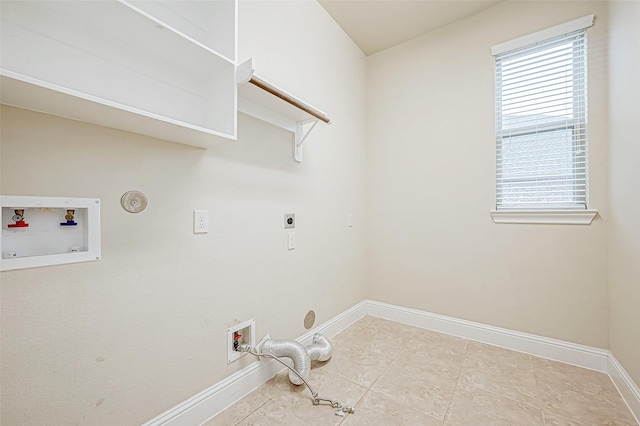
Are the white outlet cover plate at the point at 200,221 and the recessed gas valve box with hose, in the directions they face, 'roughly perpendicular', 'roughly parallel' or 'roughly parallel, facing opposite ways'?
roughly parallel

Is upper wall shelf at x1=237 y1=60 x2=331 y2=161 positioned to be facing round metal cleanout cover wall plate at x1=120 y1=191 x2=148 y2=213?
no

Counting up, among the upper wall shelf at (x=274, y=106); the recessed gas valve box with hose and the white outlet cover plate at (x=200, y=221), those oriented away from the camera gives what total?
0

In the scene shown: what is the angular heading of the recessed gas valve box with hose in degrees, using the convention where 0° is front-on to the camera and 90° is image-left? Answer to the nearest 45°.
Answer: approximately 315°

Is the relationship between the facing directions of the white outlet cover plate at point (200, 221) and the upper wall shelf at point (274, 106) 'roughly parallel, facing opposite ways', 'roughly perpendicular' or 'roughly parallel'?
roughly parallel

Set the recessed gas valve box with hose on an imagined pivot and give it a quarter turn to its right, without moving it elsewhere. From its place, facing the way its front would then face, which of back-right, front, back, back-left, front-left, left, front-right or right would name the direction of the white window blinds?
back-left

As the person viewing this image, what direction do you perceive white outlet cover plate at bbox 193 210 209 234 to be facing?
facing the viewer and to the right of the viewer

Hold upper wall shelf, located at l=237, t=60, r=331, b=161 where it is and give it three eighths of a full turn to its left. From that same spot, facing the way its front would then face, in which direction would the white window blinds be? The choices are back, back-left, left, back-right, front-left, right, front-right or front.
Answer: right

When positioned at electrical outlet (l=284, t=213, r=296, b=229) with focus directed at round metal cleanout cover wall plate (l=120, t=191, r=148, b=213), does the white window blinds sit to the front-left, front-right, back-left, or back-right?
back-left
